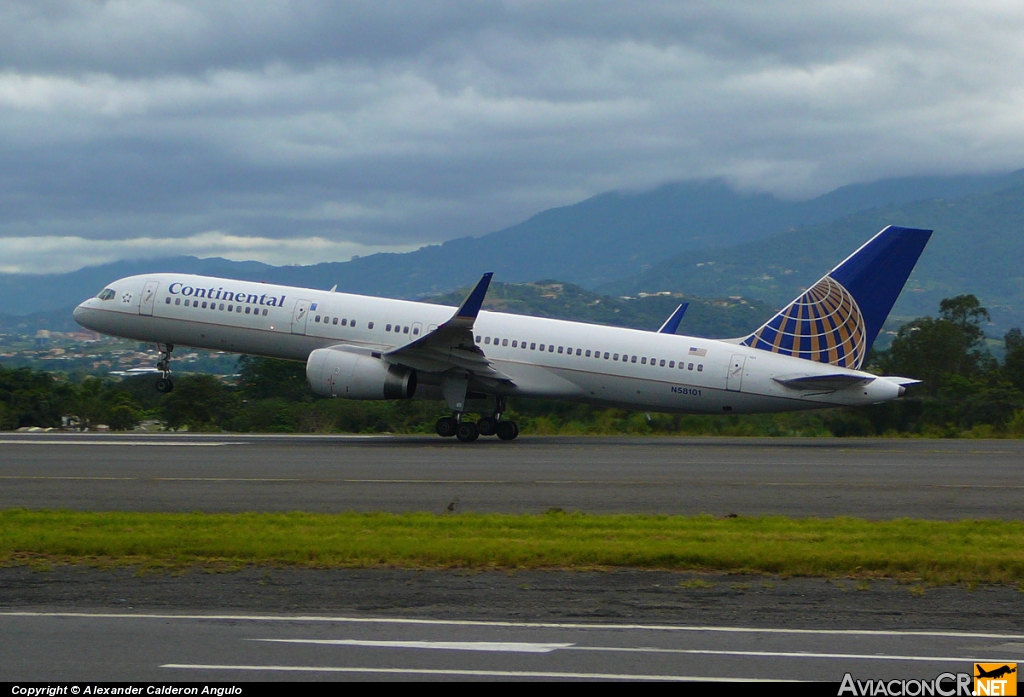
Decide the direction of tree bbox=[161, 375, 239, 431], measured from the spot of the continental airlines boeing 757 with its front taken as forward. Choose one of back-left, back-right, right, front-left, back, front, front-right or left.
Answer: front-right

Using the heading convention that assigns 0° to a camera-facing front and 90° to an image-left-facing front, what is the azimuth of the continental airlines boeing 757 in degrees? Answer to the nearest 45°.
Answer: approximately 90°
